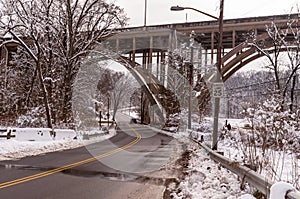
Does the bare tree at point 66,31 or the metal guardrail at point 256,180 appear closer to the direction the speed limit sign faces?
the metal guardrail

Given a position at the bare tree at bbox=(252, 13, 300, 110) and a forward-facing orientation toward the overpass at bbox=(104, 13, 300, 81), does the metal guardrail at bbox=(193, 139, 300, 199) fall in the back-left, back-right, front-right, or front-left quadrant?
back-left

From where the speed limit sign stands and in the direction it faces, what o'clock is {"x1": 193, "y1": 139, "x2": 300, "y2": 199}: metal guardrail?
The metal guardrail is roughly at 12 o'clock from the speed limit sign.

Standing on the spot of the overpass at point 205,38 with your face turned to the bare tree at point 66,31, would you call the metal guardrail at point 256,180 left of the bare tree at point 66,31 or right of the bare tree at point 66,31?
left

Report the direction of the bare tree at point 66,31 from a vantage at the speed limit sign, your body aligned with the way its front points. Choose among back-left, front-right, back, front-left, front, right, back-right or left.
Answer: back-right

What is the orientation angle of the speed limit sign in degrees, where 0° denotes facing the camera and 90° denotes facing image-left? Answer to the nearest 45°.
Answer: approximately 0°

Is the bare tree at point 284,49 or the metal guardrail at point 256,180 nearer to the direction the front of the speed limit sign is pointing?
the metal guardrail
